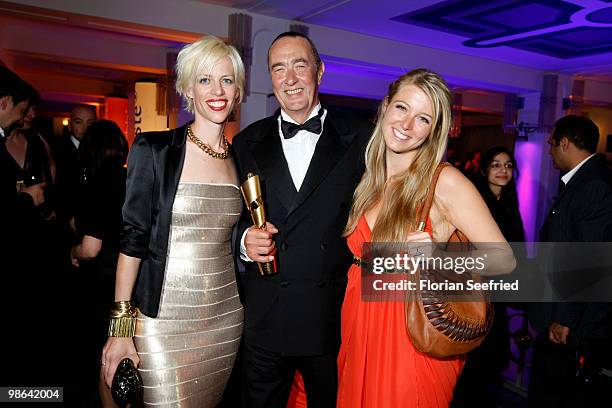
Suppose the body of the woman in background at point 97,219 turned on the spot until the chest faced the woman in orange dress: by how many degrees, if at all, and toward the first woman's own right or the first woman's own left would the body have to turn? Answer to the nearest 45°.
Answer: approximately 180°

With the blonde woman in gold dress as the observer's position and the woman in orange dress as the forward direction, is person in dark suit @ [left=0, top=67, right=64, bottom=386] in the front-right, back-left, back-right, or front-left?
back-left

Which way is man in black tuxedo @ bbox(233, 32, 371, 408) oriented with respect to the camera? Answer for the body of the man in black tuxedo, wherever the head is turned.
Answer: toward the camera

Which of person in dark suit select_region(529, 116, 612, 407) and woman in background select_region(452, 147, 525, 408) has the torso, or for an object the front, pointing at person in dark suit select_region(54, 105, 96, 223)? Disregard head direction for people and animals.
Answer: person in dark suit select_region(529, 116, 612, 407)

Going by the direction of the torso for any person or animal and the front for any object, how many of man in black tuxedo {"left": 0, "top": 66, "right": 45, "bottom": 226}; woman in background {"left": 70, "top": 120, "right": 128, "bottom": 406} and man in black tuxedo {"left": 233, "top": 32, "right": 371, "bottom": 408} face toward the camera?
1

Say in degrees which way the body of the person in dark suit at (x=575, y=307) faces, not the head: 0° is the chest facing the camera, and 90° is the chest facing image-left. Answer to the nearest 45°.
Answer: approximately 90°

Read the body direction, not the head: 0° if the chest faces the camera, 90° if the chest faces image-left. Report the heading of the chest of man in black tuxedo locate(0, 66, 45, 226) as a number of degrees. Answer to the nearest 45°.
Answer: approximately 270°

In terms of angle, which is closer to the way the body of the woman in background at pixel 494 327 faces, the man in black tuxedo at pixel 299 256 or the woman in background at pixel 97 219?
the man in black tuxedo

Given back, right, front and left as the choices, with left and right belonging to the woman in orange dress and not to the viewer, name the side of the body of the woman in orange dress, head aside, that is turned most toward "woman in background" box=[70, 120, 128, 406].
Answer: right

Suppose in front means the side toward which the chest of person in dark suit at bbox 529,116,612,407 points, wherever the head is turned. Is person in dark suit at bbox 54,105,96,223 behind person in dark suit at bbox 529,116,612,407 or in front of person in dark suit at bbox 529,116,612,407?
in front

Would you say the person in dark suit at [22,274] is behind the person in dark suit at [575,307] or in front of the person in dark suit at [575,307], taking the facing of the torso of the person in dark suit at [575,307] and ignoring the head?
in front

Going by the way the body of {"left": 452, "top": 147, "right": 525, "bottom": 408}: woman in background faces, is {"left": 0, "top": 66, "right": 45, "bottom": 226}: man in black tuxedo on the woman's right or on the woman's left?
on the woman's right
